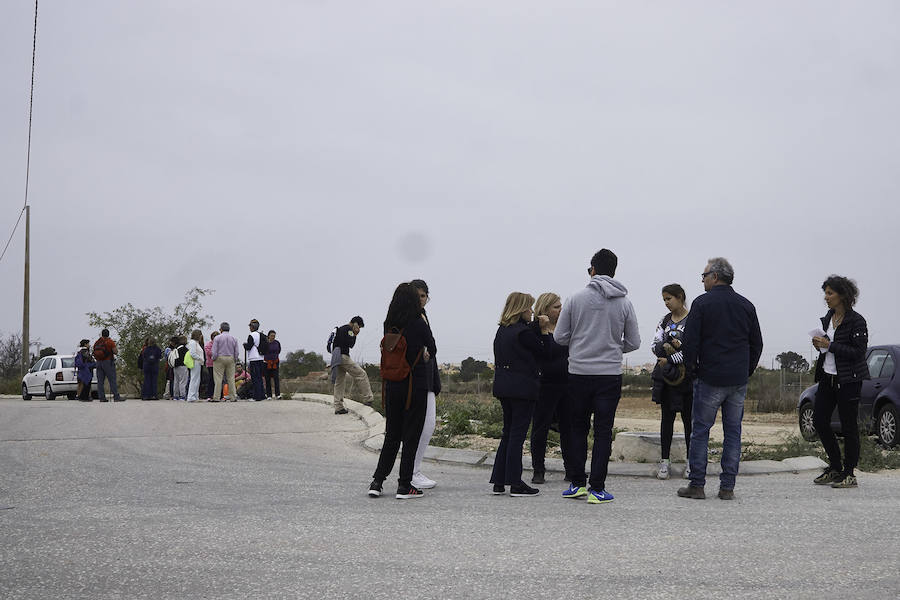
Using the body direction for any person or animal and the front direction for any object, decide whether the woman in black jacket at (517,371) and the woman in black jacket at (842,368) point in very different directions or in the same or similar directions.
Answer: very different directions

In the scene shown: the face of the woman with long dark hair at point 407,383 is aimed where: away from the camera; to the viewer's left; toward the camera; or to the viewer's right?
away from the camera

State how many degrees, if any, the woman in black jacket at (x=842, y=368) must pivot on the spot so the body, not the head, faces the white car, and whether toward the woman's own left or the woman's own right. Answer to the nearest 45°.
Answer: approximately 90° to the woman's own right

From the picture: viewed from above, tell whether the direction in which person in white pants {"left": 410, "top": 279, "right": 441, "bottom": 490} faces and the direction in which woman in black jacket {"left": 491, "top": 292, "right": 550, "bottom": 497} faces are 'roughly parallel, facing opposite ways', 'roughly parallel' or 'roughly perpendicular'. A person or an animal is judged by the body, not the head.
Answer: roughly perpendicular

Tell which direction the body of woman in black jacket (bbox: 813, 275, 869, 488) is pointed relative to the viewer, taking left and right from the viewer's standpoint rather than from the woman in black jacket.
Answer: facing the viewer and to the left of the viewer

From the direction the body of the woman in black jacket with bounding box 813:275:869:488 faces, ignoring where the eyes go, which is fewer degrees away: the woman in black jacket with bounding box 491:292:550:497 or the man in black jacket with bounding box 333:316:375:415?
the woman in black jacket

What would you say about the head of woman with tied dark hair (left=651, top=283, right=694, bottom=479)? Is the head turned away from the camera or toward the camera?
toward the camera

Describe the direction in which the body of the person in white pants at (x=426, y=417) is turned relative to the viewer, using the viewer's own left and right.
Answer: facing the viewer and to the right of the viewer

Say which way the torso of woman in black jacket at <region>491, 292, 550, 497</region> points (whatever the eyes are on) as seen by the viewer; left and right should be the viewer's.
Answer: facing away from the viewer and to the right of the viewer

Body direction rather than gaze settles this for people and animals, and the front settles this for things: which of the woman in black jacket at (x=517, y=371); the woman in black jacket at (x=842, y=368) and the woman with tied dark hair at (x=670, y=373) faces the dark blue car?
the woman in black jacket at (x=517, y=371)

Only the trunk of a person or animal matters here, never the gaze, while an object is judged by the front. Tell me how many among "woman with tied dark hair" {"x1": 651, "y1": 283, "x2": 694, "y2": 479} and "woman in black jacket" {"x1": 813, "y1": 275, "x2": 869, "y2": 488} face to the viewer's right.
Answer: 0

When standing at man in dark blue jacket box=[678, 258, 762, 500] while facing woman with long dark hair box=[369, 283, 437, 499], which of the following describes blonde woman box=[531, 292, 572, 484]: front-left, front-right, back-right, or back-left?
front-right

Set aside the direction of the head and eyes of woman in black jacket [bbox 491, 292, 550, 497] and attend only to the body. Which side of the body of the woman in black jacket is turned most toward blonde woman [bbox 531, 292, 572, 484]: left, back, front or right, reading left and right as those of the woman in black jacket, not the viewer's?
front

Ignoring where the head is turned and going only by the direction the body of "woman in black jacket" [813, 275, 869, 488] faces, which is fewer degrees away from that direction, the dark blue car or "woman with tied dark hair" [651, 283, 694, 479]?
the woman with tied dark hair

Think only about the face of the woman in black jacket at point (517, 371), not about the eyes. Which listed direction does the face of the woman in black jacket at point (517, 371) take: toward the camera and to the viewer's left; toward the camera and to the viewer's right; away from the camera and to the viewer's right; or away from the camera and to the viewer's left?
away from the camera and to the viewer's right

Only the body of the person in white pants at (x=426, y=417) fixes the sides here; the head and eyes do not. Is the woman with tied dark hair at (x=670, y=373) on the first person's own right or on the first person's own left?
on the first person's own left

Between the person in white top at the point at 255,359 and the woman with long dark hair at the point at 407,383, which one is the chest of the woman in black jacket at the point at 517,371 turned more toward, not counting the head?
the person in white top
